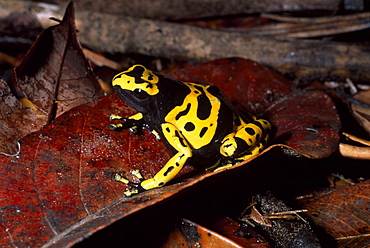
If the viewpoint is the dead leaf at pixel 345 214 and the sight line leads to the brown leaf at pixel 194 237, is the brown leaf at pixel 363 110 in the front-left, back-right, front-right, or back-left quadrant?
back-right

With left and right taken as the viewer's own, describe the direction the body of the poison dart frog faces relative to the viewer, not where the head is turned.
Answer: facing to the left of the viewer

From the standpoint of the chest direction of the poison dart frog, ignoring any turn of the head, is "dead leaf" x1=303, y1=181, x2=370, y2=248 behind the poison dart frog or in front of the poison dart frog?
behind

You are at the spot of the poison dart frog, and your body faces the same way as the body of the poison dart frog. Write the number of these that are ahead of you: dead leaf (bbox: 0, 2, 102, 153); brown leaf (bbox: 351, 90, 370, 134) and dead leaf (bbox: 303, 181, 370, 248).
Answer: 1

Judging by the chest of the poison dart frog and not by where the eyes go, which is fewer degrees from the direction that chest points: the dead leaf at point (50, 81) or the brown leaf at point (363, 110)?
the dead leaf

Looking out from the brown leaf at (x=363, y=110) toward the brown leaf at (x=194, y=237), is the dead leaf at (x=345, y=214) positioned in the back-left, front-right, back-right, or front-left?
front-left

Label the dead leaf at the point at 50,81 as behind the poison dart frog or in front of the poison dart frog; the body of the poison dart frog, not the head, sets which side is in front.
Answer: in front

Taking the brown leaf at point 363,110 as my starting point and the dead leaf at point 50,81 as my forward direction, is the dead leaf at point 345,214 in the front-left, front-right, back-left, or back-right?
front-left

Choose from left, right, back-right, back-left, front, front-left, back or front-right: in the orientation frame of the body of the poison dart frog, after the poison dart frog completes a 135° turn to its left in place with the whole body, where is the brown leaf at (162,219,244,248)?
front-right
